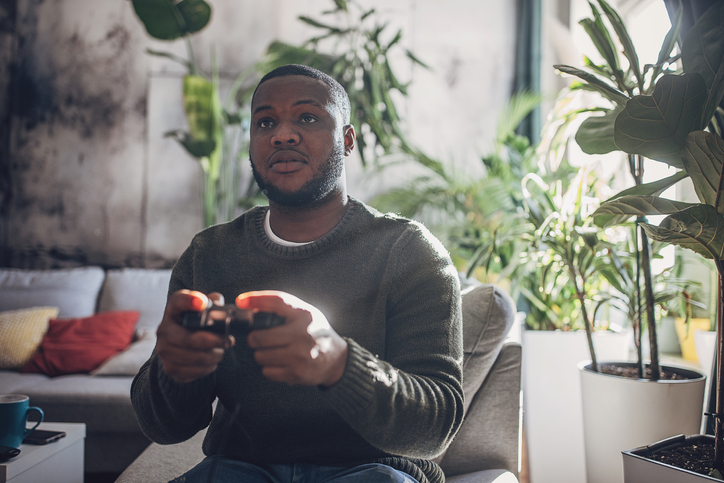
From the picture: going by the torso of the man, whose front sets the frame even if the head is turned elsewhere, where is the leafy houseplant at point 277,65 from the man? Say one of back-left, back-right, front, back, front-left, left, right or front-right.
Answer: back-right

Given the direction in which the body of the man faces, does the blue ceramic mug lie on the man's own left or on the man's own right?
on the man's own right

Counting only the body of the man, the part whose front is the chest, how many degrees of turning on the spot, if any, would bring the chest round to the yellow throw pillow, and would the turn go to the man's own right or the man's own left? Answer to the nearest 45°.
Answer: approximately 90° to the man's own right

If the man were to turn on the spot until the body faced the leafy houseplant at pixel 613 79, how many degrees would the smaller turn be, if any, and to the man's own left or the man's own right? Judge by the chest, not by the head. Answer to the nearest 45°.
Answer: approximately 135° to the man's own left

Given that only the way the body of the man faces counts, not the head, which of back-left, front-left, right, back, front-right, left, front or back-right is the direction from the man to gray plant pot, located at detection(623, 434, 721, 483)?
back-left

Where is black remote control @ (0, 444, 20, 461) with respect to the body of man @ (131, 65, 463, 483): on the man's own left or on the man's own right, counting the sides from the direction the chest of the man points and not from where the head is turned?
on the man's own right

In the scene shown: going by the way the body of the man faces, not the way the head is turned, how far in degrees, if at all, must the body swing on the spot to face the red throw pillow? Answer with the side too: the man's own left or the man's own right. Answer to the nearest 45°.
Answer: approximately 90° to the man's own right

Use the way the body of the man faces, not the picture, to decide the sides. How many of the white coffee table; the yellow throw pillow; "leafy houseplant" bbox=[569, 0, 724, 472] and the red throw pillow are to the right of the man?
3

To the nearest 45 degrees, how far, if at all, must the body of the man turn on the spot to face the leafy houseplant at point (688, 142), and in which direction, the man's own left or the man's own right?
approximately 135° to the man's own left

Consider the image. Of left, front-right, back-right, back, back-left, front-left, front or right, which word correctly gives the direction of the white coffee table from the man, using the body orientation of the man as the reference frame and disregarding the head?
right

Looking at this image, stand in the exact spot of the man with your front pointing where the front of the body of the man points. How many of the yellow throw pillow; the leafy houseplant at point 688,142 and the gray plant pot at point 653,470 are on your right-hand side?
1

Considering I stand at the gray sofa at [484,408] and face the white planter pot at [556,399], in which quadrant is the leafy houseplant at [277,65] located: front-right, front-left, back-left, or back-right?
front-left

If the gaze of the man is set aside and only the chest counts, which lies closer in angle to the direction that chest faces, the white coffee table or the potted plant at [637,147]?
the white coffee table

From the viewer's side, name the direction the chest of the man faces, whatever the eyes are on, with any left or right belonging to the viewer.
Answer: facing the viewer and to the left of the viewer

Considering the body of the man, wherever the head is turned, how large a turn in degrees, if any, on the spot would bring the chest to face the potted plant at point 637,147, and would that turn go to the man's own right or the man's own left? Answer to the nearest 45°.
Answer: approximately 135° to the man's own left

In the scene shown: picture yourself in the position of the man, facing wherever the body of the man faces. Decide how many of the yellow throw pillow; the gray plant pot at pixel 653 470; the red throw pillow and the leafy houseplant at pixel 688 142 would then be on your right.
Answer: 2
